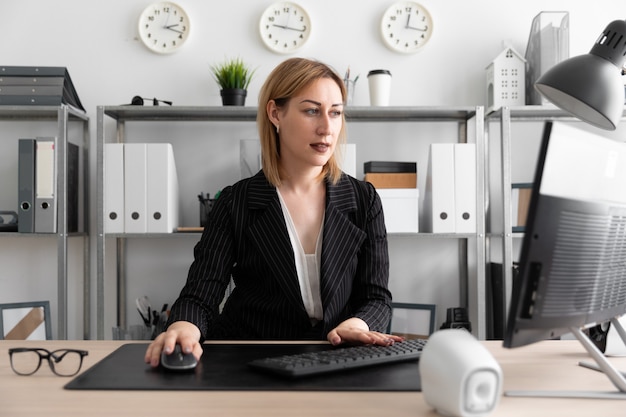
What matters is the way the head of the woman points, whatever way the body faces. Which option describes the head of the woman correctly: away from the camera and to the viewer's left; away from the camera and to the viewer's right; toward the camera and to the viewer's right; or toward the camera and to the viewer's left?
toward the camera and to the viewer's right

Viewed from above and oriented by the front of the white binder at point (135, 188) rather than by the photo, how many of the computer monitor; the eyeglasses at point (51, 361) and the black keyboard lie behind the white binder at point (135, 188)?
0

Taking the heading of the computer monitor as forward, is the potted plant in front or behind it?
in front

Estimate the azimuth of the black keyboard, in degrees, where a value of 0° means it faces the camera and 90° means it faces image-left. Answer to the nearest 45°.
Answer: approximately 135°

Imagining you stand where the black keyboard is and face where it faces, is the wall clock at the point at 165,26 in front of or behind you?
in front

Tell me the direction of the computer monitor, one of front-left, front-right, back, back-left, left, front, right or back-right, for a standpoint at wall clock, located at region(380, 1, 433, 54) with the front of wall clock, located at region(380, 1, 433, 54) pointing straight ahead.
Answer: front

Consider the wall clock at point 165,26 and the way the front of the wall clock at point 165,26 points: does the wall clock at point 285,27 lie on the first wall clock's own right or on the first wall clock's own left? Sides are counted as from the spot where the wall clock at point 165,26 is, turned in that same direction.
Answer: on the first wall clock's own left

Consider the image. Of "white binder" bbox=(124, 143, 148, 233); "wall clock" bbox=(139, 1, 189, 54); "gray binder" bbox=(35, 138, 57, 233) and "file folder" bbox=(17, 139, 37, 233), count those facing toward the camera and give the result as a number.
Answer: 4

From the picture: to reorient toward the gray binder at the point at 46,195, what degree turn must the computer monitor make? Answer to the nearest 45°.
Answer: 0° — it already faces it

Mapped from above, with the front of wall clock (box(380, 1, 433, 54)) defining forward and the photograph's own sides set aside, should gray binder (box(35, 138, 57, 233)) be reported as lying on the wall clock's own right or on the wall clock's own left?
on the wall clock's own right

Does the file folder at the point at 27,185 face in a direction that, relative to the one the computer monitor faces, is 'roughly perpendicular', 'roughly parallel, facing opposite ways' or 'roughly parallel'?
roughly parallel, facing opposite ways

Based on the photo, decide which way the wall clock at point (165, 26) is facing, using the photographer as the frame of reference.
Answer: facing the viewer

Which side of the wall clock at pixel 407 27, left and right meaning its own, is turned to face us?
front

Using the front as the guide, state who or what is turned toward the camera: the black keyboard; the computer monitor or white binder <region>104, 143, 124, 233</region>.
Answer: the white binder

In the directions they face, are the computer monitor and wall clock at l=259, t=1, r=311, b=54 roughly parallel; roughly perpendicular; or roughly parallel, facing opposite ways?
roughly parallel, facing opposite ways

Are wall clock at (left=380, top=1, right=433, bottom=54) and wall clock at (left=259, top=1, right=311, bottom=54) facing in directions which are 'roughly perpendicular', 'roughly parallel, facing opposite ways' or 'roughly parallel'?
roughly parallel

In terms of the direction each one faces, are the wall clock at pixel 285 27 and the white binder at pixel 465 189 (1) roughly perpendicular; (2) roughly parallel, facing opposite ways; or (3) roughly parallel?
roughly parallel

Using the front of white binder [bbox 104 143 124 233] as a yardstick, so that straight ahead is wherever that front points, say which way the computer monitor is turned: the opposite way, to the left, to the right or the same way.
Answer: the opposite way
